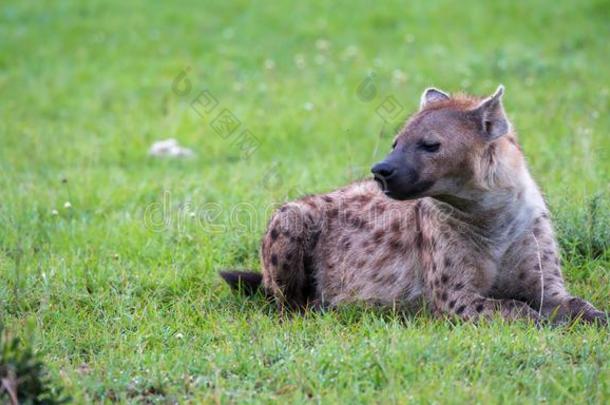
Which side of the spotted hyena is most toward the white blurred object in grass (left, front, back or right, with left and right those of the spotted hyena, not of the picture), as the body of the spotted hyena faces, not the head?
back

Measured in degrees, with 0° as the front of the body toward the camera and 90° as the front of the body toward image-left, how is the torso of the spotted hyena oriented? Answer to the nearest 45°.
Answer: approximately 315°
